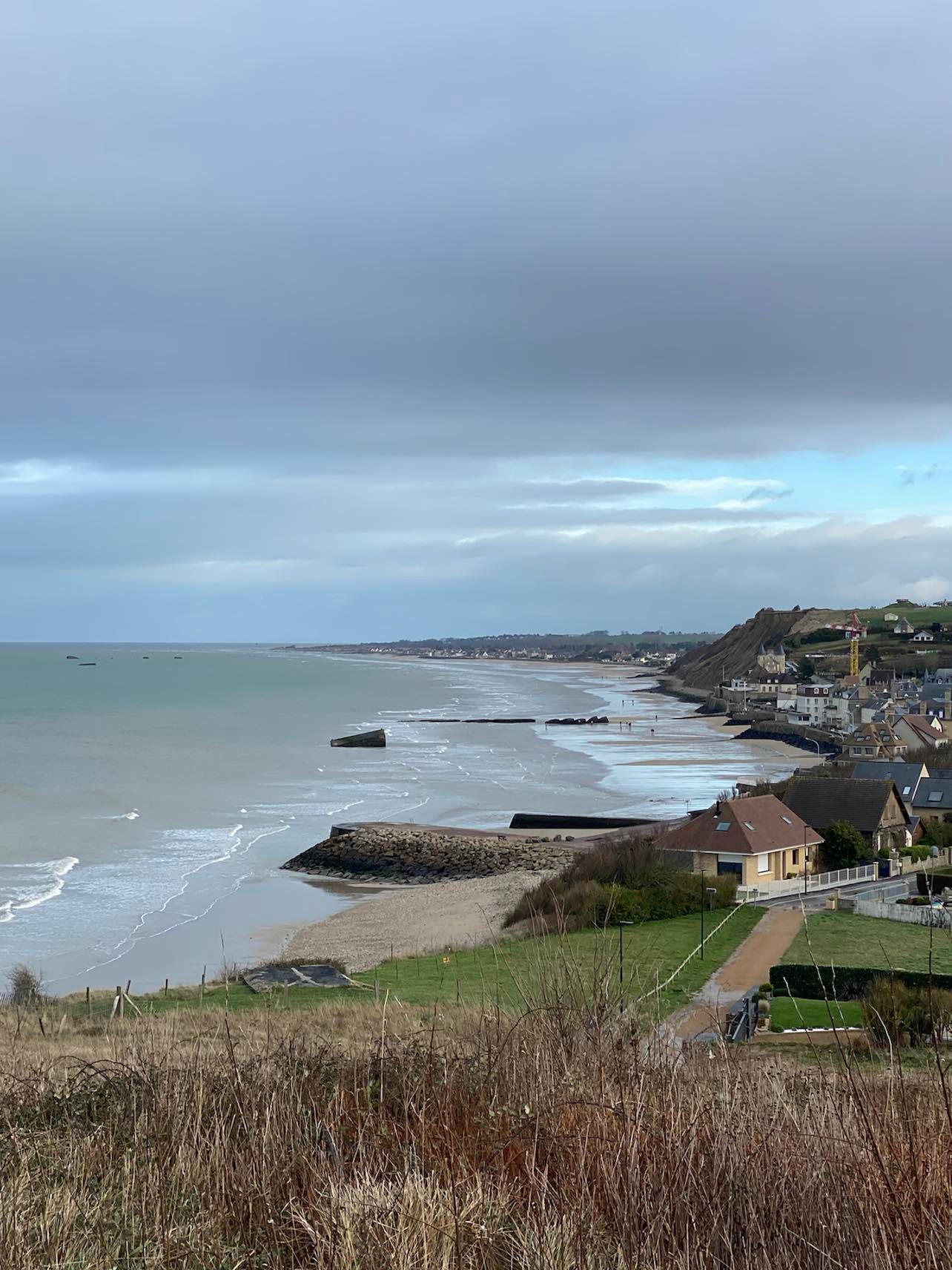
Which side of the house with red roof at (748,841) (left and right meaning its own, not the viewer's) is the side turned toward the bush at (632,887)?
right

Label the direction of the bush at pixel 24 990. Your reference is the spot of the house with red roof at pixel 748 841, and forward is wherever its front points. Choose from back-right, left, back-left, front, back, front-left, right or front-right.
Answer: right

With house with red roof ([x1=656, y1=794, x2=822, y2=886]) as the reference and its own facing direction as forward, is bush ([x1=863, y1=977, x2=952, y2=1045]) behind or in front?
in front

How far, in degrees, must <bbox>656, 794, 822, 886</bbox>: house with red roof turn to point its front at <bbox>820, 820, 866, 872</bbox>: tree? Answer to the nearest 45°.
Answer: approximately 90° to its left

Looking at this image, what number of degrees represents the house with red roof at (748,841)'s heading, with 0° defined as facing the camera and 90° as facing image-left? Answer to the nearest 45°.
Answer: approximately 315°

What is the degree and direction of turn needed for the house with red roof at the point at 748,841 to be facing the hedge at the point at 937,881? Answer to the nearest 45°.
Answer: approximately 45° to its left

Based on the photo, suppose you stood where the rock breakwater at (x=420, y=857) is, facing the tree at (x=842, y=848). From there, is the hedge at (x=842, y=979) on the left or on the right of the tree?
right
